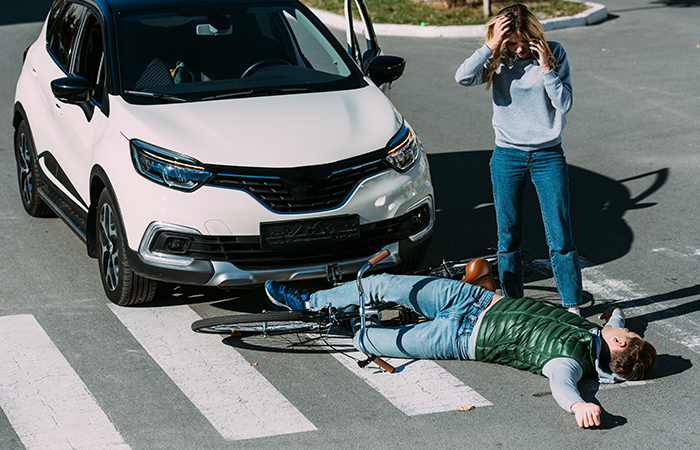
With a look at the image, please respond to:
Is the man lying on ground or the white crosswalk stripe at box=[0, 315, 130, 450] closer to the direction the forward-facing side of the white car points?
the man lying on ground

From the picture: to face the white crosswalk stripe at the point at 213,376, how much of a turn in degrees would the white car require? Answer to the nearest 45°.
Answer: approximately 45° to its right

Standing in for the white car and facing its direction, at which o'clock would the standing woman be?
The standing woman is roughly at 11 o'clock from the white car.

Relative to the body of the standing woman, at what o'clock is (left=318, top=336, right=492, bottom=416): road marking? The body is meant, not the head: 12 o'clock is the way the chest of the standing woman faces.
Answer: The road marking is roughly at 1 o'clock from the standing woman.

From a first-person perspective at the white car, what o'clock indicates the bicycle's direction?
The bicycle is roughly at 1 o'clock from the white car.

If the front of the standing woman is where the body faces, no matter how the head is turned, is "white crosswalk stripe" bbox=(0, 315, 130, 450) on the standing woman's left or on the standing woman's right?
on the standing woman's right

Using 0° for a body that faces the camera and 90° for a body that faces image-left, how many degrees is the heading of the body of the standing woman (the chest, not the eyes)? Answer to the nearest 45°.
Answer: approximately 0°

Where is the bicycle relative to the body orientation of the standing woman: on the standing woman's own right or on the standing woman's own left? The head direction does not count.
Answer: on the standing woman's own right
